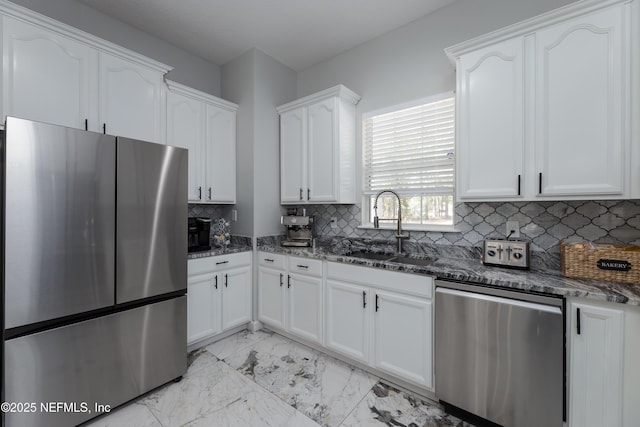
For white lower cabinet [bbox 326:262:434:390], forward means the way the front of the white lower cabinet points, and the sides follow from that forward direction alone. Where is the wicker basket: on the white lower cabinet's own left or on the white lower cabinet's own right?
on the white lower cabinet's own left

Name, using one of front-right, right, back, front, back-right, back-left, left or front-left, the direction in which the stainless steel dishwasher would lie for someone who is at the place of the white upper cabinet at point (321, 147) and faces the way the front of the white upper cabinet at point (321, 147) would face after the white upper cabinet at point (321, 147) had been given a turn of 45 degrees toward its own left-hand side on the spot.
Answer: front-left

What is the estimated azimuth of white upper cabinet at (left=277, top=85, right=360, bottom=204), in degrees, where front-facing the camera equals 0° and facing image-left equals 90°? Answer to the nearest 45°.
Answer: approximately 45°
